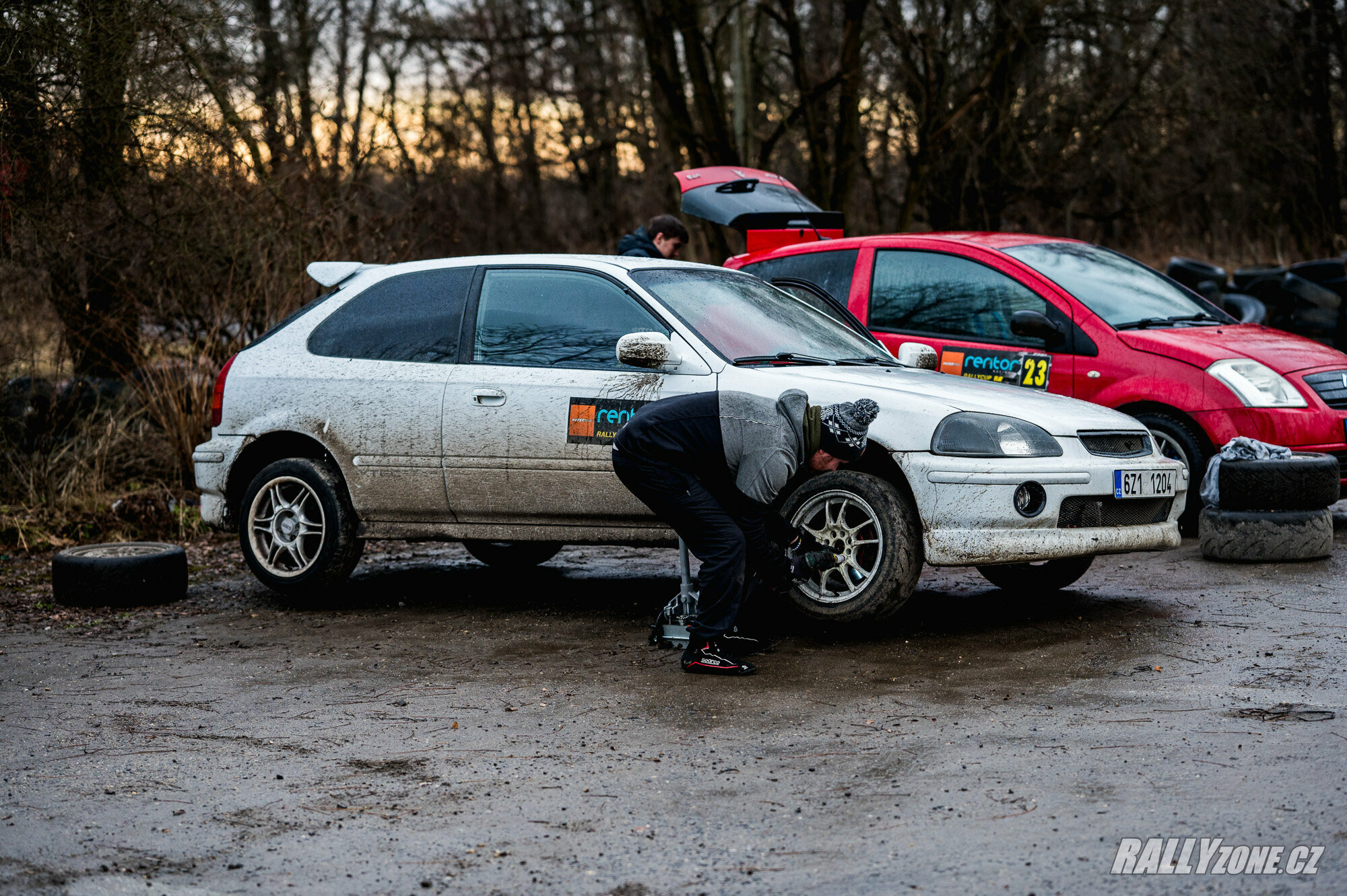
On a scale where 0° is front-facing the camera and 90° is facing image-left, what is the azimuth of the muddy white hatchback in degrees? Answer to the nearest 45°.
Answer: approximately 315°

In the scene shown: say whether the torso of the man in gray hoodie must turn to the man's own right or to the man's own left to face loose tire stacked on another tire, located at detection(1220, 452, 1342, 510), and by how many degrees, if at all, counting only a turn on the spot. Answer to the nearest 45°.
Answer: approximately 45° to the man's own left

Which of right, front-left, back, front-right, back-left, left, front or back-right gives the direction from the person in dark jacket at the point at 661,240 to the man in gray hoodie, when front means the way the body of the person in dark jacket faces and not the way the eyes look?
right

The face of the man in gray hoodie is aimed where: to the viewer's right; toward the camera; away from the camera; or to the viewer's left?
to the viewer's right

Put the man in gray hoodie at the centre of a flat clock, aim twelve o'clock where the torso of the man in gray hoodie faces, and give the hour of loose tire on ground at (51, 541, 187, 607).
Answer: The loose tire on ground is roughly at 7 o'clock from the man in gray hoodie.

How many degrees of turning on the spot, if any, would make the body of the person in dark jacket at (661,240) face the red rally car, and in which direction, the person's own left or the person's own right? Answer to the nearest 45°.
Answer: approximately 45° to the person's own right

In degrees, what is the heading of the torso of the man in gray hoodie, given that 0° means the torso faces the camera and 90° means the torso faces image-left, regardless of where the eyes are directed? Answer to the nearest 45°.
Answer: approximately 270°

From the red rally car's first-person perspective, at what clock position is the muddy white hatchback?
The muddy white hatchback is roughly at 3 o'clock from the red rally car.

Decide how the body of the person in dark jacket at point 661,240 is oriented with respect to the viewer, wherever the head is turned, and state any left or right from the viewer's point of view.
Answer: facing to the right of the viewer

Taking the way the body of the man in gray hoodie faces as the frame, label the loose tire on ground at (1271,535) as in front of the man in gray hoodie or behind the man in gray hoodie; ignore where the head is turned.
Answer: in front

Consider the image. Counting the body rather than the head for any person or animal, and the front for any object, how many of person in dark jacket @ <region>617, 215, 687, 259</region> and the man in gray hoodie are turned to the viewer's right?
2

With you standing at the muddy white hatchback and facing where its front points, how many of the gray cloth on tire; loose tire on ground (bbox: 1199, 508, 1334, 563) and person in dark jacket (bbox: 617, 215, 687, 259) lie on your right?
0

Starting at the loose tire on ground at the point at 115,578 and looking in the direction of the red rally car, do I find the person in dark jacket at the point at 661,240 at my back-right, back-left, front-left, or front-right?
front-left

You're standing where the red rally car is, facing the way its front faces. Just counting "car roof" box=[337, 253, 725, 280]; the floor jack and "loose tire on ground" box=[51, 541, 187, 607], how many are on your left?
0

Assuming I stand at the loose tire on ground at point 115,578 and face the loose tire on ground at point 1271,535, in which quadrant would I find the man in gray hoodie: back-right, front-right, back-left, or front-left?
front-right

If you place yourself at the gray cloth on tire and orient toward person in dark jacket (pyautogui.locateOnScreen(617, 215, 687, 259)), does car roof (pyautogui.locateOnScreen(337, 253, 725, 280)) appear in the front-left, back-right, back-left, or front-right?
front-left
